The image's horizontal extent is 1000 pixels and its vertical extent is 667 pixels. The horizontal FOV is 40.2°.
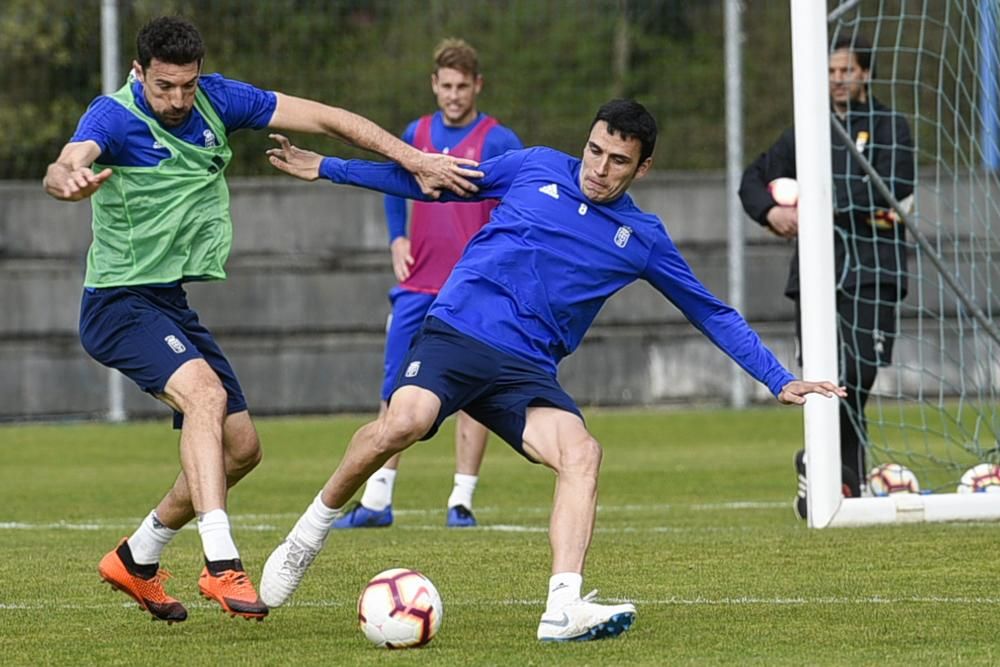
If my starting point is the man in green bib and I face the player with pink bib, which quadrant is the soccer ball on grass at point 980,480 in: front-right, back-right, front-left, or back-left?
front-right

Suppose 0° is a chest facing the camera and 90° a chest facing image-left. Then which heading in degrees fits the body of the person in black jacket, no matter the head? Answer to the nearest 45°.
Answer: approximately 45°

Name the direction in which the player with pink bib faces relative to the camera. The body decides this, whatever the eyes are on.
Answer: toward the camera

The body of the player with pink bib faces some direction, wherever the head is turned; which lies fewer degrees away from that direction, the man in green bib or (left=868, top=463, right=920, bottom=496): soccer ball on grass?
the man in green bib

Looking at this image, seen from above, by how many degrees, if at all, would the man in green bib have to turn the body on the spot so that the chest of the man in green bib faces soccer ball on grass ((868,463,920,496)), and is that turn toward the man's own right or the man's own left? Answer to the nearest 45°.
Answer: approximately 90° to the man's own left

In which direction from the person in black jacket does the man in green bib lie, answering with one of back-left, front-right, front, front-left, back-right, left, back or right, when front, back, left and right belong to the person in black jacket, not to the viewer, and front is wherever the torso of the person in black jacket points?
front

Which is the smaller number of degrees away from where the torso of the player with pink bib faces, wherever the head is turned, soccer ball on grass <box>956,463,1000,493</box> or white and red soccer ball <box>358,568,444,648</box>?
the white and red soccer ball

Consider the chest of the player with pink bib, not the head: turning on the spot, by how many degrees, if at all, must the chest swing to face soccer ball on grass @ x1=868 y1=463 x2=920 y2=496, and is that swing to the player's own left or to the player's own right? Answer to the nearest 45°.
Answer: approximately 90° to the player's own left

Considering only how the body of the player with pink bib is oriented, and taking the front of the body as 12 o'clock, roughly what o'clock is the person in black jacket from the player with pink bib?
The person in black jacket is roughly at 9 o'clock from the player with pink bib.

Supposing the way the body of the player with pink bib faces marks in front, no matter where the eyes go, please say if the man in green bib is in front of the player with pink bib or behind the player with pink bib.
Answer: in front

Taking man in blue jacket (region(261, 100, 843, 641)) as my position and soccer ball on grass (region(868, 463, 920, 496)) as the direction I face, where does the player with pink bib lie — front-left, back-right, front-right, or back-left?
front-left

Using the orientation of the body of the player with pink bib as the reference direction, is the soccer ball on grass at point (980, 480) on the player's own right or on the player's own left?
on the player's own left

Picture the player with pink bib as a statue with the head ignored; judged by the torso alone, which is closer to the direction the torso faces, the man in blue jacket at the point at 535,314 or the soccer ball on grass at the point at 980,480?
the man in blue jacket

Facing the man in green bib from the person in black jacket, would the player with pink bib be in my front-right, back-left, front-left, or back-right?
front-right

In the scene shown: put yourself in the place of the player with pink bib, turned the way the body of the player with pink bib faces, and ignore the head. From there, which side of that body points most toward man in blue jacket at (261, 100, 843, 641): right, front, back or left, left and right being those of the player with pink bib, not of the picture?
front

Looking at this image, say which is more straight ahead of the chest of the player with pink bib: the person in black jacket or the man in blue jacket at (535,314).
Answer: the man in blue jacket
